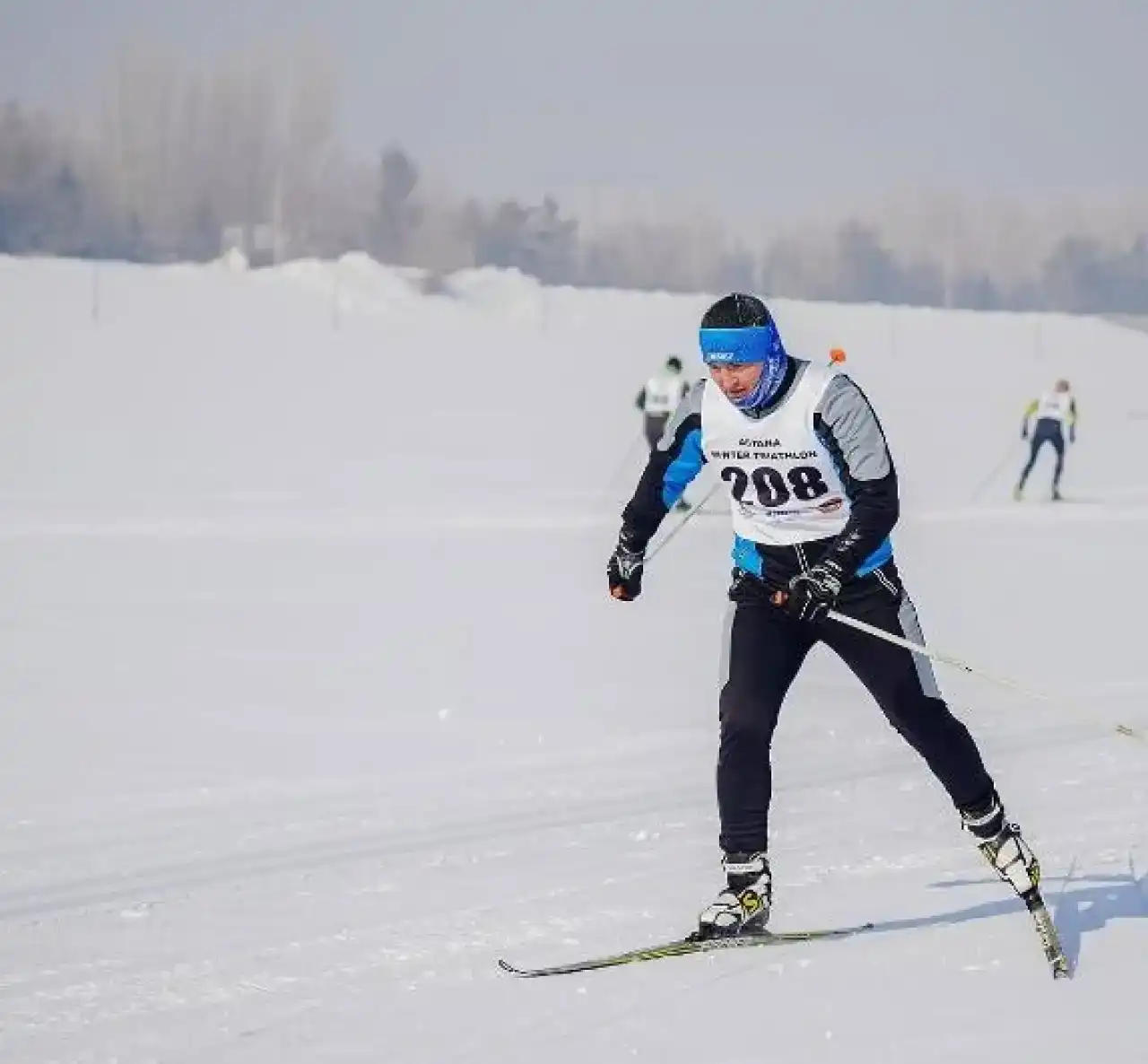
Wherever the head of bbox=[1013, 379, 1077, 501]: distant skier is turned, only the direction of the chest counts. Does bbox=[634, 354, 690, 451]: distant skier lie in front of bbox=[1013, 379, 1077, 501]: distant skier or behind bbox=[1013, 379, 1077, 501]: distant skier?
behind
